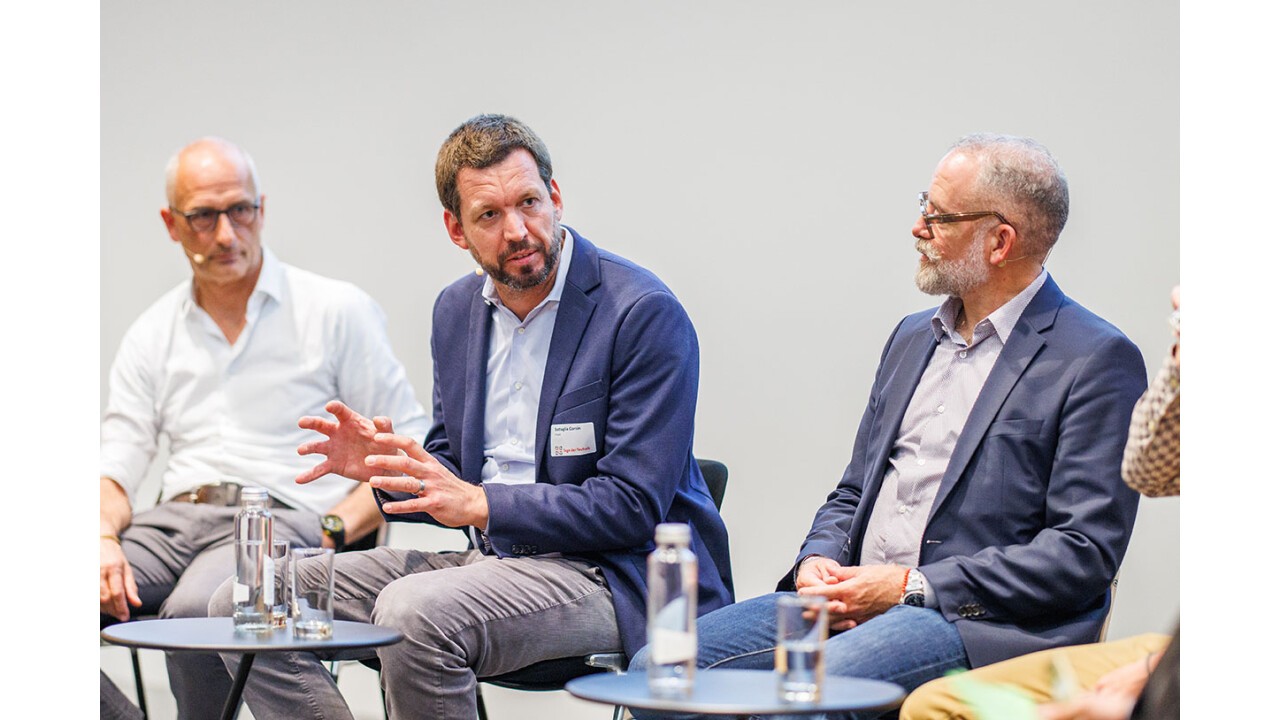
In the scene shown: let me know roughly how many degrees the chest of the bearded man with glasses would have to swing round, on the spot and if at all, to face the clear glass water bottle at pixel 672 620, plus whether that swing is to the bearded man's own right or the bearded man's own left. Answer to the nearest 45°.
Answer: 0° — they already face it

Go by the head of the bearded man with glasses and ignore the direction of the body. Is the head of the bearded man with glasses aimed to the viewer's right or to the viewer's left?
to the viewer's left

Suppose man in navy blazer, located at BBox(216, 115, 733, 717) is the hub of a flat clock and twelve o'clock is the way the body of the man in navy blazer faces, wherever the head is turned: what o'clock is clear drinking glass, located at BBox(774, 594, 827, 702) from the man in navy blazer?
The clear drinking glass is roughly at 10 o'clock from the man in navy blazer.

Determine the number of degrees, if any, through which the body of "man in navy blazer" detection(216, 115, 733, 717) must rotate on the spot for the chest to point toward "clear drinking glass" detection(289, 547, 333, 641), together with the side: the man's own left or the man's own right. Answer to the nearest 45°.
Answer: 0° — they already face it

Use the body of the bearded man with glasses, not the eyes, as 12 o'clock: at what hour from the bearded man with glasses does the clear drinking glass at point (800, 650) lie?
The clear drinking glass is roughly at 11 o'clock from the bearded man with glasses.

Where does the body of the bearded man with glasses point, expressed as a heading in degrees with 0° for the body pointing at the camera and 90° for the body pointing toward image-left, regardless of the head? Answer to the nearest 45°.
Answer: approximately 45°

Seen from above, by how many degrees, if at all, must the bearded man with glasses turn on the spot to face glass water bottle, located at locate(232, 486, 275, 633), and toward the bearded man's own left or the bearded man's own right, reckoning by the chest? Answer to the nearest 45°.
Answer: approximately 45° to the bearded man's own right

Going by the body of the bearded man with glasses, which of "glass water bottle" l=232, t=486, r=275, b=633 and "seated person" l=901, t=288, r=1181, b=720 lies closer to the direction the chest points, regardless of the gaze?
the glass water bottle

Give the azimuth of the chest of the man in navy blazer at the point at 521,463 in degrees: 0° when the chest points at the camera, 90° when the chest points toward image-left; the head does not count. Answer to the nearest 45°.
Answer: approximately 45°
